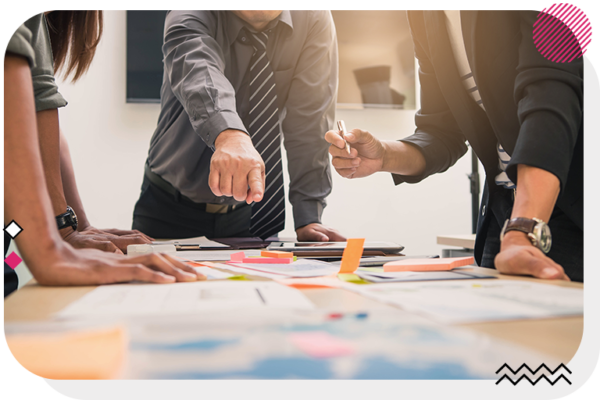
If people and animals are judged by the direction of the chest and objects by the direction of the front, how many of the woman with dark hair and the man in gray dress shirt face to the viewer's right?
1

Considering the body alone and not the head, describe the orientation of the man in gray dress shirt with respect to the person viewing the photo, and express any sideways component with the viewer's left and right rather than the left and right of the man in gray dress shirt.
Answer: facing the viewer

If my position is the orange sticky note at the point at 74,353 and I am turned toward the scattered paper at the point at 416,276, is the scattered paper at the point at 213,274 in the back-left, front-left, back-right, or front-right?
front-left

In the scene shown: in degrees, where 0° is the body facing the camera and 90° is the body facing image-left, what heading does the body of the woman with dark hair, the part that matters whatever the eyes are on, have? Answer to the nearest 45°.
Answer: approximately 270°

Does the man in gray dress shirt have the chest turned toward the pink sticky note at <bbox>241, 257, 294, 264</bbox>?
yes

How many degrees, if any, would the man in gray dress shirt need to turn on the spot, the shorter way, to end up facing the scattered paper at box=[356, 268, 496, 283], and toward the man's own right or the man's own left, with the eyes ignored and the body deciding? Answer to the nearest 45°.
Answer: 0° — they already face it

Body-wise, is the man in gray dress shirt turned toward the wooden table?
yes

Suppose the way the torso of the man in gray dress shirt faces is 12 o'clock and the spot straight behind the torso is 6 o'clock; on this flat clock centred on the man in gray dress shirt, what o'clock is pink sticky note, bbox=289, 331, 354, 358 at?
The pink sticky note is roughly at 12 o'clock from the man in gray dress shirt.

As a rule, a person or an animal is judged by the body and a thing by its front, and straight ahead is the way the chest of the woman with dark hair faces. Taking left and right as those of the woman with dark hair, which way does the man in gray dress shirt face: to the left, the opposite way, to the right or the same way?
to the right

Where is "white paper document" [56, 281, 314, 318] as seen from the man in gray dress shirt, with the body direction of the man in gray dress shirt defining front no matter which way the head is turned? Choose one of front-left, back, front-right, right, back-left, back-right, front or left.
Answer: front
